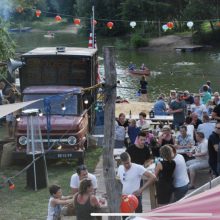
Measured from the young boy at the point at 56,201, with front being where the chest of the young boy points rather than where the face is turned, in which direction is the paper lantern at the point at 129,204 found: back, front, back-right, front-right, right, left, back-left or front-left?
front-right

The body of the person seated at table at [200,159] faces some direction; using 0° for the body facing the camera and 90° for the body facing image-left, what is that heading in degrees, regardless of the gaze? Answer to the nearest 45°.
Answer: approximately 90°

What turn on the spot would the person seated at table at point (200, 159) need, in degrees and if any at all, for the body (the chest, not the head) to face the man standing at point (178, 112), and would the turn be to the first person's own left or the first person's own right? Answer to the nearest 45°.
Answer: approximately 90° to the first person's own right

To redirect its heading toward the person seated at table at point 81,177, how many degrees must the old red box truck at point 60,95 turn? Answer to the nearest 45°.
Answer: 0° — it already faces them

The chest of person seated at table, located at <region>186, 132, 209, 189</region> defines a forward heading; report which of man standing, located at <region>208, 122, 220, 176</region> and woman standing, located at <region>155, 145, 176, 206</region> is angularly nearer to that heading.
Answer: the woman standing

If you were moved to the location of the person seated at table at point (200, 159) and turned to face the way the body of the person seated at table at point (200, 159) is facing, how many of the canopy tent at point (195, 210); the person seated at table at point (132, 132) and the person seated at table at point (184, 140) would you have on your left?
1

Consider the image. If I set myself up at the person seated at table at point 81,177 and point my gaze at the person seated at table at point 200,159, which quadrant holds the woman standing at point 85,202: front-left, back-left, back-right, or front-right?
back-right
